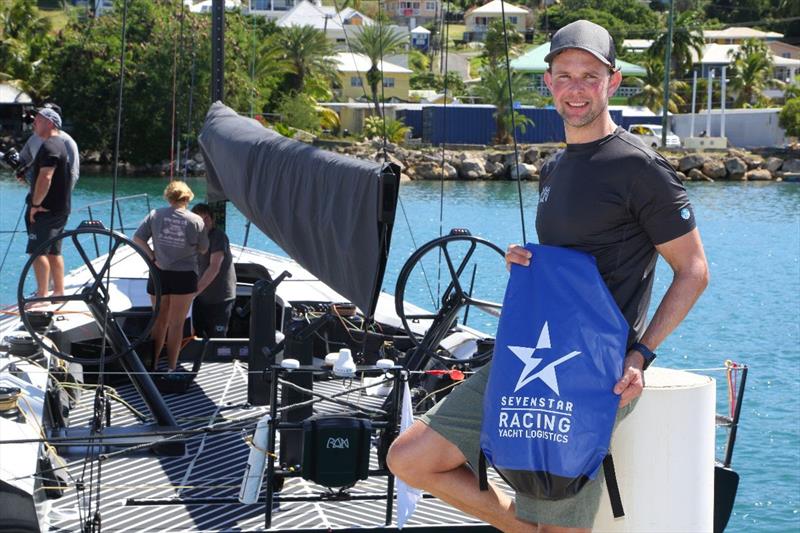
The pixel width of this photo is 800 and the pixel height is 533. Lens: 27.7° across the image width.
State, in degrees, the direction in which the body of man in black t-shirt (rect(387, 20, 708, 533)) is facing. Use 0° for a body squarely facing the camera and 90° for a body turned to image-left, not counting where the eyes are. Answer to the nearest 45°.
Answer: approximately 45°

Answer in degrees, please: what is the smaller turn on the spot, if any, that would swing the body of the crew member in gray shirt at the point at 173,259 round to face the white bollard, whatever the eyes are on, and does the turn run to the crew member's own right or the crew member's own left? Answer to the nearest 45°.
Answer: approximately 180°

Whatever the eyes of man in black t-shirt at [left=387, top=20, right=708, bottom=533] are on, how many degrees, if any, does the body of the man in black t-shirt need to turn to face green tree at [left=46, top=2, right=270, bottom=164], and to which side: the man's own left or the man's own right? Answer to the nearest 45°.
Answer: approximately 135° to the man's own right

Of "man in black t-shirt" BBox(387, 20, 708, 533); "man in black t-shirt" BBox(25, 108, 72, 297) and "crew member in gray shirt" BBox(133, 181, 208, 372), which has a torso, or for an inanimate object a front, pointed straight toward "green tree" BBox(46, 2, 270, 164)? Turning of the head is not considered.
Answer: the crew member in gray shirt

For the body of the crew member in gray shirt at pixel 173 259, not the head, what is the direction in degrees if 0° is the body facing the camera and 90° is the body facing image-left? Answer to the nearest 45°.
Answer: approximately 180°

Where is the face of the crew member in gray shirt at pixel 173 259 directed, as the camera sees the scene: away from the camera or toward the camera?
away from the camera
